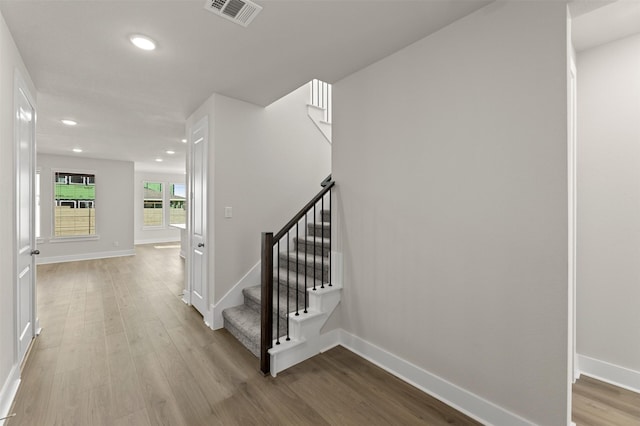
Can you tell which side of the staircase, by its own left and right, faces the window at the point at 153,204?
right

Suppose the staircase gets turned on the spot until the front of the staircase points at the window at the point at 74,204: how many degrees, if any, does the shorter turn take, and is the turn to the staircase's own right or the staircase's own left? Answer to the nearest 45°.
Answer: approximately 90° to the staircase's own right

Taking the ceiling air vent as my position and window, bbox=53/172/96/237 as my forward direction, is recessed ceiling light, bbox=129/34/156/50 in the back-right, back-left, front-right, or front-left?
front-left

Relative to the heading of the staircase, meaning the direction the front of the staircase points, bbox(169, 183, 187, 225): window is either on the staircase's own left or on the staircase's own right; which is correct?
on the staircase's own right

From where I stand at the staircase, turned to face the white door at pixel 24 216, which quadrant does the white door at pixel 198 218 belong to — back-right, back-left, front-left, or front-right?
front-right

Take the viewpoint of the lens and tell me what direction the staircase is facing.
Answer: facing the viewer and to the left of the viewer
